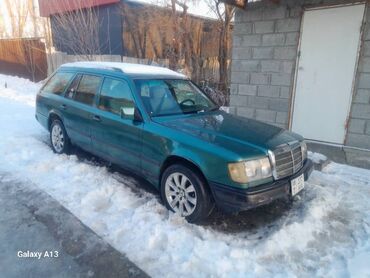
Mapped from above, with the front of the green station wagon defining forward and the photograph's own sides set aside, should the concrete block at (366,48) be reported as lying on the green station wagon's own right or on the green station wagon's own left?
on the green station wagon's own left

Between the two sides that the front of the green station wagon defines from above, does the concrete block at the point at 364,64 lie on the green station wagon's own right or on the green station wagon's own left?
on the green station wagon's own left

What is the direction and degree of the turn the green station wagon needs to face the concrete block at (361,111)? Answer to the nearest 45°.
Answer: approximately 90° to its left

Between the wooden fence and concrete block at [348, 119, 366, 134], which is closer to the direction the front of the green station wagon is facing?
the concrete block

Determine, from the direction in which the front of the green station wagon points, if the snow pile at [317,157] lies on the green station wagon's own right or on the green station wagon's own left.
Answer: on the green station wagon's own left

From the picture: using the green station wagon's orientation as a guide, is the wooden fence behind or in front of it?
behind

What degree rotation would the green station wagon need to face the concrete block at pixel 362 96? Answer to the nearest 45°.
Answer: approximately 90° to its left

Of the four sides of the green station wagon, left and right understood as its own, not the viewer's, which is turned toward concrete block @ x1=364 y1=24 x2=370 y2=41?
left

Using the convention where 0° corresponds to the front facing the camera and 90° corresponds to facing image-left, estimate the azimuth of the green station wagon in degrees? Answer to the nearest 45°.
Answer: approximately 315°
